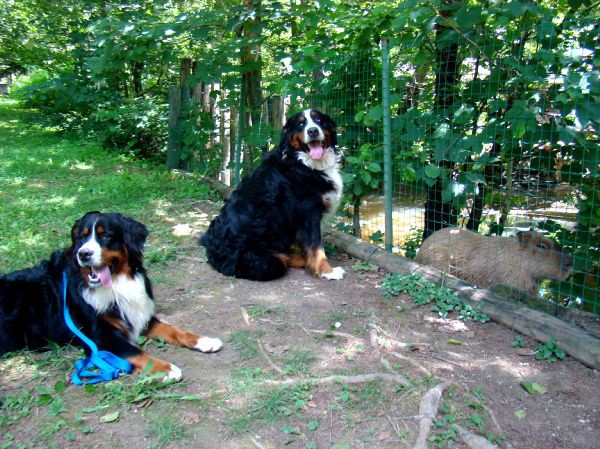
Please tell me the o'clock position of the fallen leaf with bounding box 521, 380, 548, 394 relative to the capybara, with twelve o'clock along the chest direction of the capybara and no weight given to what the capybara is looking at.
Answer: The fallen leaf is roughly at 3 o'clock from the capybara.

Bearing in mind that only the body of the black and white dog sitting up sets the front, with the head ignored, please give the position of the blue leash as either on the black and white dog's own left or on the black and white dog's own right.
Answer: on the black and white dog's own right

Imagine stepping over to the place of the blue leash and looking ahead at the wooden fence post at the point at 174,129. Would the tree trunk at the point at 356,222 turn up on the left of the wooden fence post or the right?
right

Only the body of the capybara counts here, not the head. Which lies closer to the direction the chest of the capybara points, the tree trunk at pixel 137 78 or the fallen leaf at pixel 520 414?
the fallen leaf

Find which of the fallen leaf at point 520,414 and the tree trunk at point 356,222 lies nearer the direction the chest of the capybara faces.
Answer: the fallen leaf

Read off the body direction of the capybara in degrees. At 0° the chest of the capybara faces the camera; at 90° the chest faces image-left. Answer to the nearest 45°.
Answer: approximately 270°

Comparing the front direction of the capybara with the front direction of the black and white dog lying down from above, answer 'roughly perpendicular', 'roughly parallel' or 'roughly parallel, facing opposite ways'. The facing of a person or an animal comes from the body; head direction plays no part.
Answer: roughly parallel

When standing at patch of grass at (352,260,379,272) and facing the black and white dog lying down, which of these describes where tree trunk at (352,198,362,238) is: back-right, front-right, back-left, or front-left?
back-right

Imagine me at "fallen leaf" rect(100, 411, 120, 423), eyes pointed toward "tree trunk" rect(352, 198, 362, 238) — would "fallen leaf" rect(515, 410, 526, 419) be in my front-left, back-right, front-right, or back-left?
front-right

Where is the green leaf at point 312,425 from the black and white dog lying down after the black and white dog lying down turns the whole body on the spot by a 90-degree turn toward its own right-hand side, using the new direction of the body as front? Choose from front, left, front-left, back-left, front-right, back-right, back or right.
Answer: left

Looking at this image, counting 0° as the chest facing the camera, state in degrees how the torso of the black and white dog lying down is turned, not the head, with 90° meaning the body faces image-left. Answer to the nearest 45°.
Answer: approximately 315°

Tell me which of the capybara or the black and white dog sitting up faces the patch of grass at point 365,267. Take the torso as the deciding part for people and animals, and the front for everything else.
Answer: the black and white dog sitting up

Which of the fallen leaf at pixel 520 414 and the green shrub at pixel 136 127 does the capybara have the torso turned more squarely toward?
the fallen leaf

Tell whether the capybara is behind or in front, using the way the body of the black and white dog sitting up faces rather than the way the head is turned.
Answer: in front
